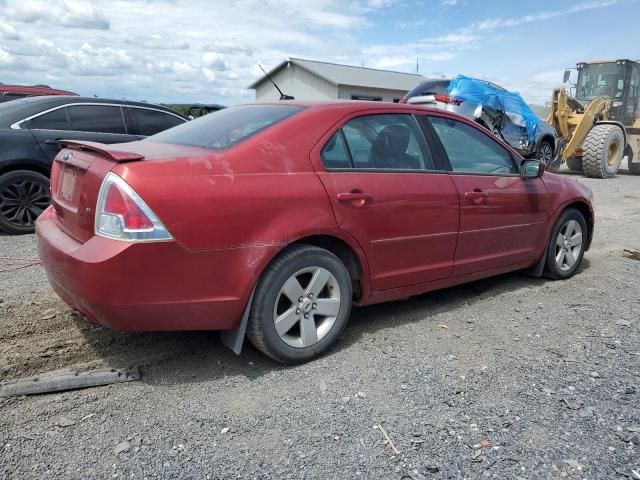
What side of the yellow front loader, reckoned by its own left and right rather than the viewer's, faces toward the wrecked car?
front

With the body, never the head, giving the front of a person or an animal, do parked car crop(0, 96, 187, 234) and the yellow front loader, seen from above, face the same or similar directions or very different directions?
very different directions

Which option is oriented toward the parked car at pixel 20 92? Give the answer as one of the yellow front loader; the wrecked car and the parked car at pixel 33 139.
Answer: the yellow front loader

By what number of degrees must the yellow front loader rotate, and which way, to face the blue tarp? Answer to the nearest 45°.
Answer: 0° — it already faces it

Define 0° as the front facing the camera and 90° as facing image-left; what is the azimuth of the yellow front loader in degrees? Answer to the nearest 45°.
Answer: approximately 45°

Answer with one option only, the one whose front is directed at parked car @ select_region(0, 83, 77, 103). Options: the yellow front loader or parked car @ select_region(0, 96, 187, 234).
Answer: the yellow front loader

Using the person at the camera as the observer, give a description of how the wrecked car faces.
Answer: facing away from the viewer and to the right of the viewer

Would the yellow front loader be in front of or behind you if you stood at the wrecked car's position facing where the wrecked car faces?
in front

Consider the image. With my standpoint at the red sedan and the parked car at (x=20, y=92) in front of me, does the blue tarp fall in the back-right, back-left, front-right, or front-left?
front-right

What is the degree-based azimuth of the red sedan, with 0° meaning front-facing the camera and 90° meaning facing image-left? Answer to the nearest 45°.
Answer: approximately 225°
